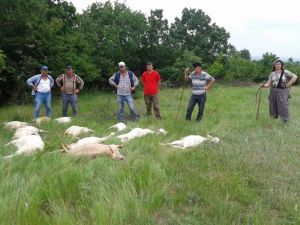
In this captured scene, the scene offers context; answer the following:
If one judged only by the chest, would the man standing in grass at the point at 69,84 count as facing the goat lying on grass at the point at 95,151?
yes

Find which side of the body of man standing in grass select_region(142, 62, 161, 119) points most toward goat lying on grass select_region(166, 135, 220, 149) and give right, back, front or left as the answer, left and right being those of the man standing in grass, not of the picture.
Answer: front

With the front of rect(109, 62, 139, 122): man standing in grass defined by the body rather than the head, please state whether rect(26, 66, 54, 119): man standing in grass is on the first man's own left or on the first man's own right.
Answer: on the first man's own right

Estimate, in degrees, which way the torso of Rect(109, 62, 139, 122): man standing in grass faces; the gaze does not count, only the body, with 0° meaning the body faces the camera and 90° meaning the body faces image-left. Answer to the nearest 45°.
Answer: approximately 0°

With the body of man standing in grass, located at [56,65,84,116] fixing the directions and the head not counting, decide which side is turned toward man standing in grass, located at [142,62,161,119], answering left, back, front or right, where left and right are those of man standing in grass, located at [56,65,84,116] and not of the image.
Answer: left

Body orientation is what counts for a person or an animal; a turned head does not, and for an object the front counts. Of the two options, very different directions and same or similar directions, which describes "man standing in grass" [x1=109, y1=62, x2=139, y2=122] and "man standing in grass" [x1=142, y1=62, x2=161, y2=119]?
same or similar directions

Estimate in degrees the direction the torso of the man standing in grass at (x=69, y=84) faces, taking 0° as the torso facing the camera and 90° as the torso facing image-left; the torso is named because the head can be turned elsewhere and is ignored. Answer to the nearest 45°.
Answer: approximately 0°

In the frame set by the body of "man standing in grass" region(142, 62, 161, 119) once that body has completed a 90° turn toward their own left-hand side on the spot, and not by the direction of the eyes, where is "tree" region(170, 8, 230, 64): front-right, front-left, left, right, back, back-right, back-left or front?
left

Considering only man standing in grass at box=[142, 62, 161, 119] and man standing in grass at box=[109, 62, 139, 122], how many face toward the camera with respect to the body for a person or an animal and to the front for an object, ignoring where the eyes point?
2

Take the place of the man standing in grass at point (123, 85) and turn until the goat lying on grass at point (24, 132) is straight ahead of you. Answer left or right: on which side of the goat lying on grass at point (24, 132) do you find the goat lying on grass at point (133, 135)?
left

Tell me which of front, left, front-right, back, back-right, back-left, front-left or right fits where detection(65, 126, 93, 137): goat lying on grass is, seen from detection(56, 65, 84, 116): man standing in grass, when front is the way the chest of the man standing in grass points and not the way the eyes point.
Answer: front

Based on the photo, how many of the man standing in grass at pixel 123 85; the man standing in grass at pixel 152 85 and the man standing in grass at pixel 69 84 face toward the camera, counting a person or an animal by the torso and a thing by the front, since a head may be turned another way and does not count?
3

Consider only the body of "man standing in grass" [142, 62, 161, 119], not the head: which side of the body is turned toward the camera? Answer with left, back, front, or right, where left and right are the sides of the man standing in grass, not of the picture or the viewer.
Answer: front

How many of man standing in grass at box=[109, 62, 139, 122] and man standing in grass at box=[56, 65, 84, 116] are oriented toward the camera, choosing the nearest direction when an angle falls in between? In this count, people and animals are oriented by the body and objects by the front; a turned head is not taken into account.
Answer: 2

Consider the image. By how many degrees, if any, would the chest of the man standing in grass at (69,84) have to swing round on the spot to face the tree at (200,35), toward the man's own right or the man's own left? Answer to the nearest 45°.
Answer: approximately 135° to the man's own left

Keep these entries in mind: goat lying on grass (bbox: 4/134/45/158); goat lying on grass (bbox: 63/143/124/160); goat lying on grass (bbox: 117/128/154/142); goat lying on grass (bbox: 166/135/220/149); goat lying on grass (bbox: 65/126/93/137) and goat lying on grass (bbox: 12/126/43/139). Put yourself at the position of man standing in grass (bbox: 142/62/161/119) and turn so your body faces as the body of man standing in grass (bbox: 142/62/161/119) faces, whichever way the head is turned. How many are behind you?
0

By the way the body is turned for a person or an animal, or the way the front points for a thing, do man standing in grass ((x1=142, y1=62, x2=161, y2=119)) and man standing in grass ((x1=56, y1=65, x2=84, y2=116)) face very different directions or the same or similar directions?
same or similar directions
